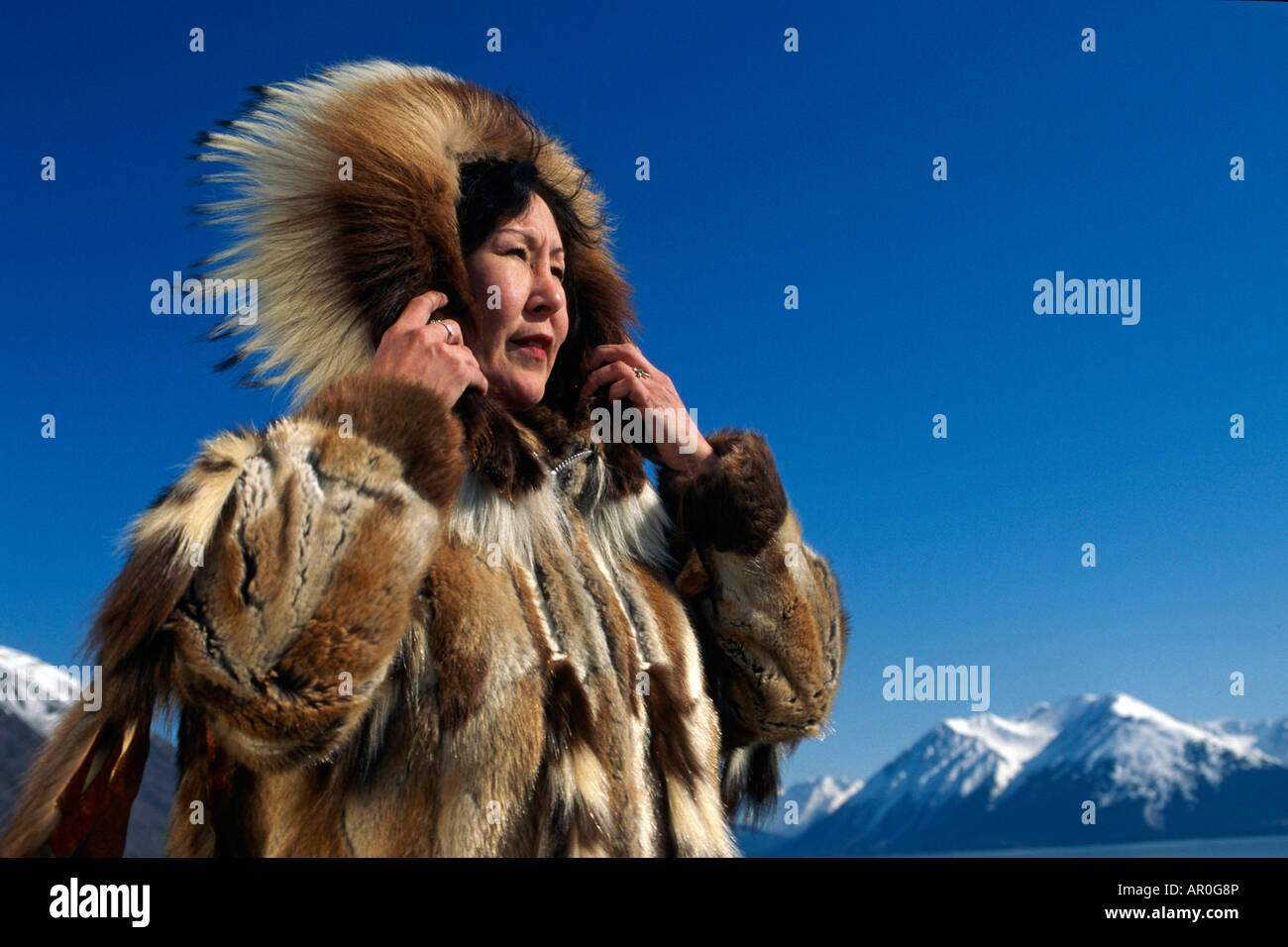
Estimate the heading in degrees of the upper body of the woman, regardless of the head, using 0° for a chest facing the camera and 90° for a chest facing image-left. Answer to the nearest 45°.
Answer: approximately 315°

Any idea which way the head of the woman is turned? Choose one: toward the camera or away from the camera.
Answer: toward the camera
